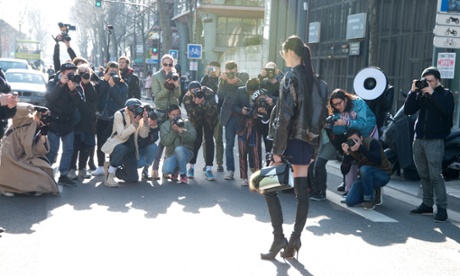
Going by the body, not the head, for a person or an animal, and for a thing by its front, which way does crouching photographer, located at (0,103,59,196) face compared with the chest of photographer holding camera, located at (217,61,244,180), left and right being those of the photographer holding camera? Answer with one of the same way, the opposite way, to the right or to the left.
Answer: to the left

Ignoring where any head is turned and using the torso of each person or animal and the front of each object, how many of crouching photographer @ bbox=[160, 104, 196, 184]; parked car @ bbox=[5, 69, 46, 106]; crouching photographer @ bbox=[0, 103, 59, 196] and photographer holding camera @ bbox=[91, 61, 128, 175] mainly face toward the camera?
3

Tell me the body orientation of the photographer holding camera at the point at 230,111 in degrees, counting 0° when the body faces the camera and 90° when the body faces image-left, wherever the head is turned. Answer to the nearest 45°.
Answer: approximately 0°

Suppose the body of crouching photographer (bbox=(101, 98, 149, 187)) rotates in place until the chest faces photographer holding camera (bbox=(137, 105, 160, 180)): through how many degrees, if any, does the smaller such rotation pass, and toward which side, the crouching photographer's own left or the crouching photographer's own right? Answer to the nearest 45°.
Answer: approximately 90° to the crouching photographer's own left

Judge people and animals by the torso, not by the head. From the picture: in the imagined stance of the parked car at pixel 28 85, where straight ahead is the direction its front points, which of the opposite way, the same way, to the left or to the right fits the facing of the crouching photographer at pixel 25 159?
to the left

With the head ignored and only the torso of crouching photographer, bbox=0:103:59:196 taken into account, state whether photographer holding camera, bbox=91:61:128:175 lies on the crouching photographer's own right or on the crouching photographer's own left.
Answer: on the crouching photographer's own left

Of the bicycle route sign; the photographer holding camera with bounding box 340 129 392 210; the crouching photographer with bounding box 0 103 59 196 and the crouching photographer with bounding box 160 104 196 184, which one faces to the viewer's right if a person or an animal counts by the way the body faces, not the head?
the crouching photographer with bounding box 0 103 59 196
